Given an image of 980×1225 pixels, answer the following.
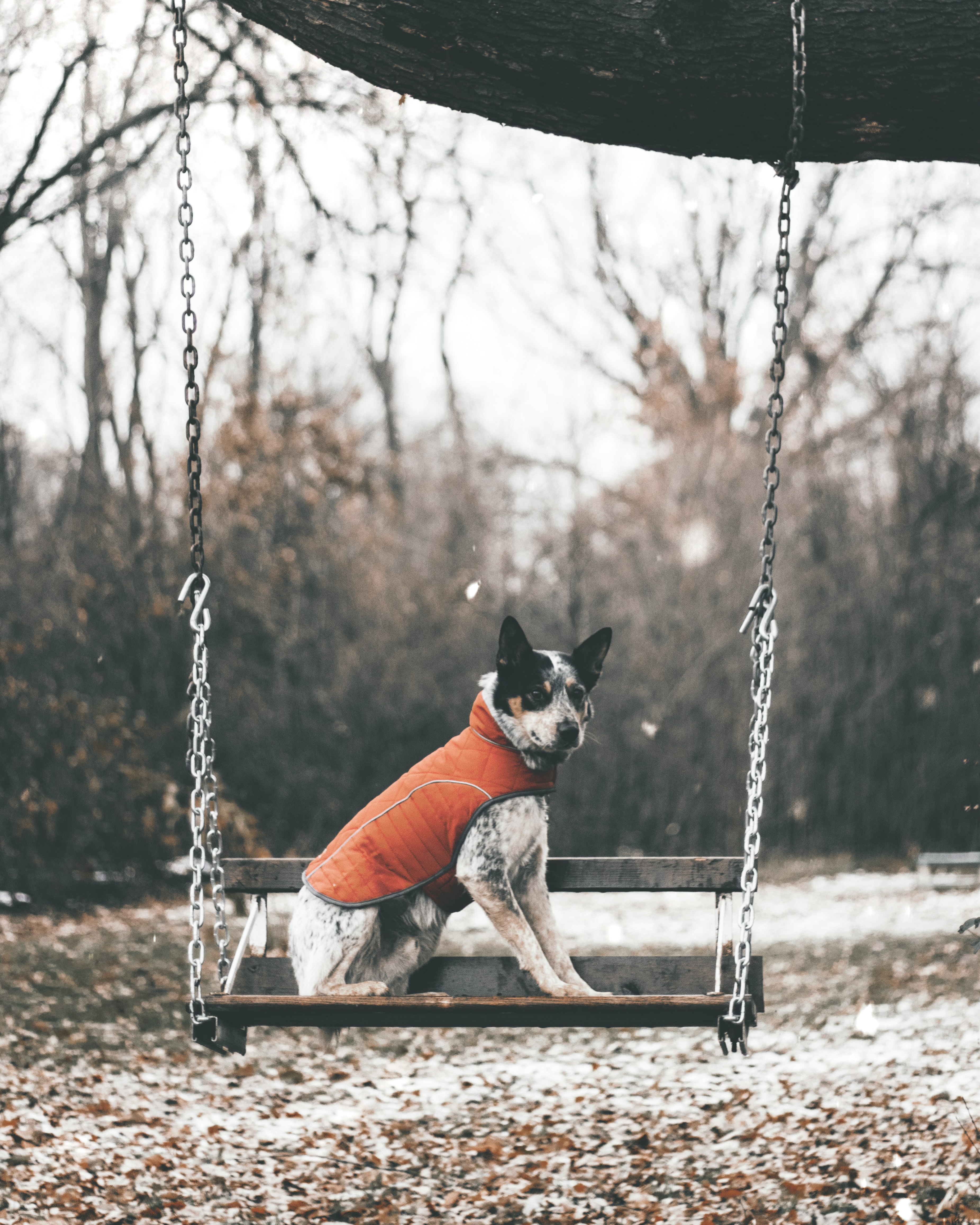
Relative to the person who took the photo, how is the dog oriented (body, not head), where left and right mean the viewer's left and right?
facing to the right of the viewer

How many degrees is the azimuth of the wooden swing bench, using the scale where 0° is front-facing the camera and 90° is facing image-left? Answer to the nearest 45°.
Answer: approximately 0°
